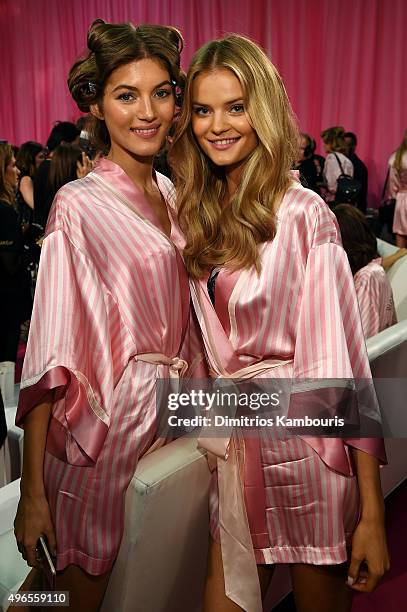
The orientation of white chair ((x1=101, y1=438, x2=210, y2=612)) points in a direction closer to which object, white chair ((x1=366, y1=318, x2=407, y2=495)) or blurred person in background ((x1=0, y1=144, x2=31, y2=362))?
the blurred person in background

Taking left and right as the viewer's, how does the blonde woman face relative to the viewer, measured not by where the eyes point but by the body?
facing the viewer and to the left of the viewer

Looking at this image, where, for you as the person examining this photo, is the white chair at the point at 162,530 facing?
facing away from the viewer and to the left of the viewer

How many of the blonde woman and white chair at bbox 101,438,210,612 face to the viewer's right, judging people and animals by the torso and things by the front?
0

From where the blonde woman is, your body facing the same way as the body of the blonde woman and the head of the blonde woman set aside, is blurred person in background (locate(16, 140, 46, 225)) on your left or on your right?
on your right

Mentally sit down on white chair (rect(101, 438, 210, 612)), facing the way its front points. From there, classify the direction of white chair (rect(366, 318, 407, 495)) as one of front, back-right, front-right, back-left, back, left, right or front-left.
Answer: right
